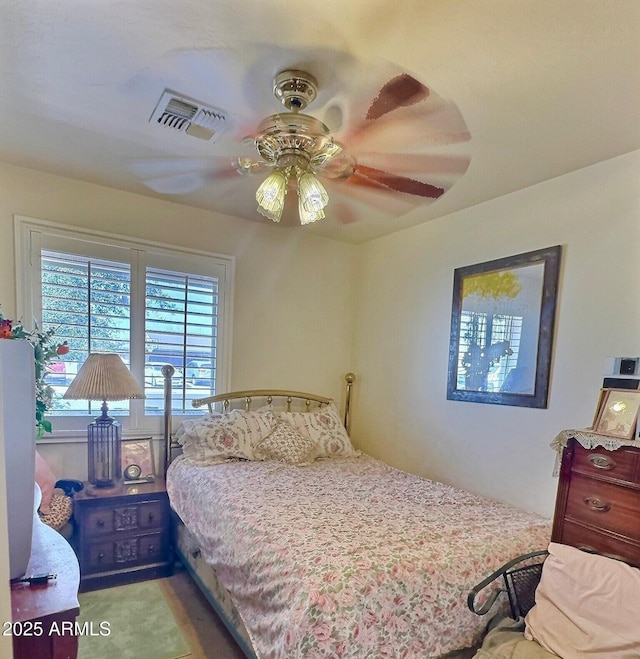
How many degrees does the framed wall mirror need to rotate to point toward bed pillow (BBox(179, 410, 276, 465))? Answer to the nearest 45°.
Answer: approximately 45° to its right

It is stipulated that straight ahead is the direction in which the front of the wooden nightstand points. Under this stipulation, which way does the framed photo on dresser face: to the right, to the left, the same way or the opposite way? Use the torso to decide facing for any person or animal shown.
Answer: to the right

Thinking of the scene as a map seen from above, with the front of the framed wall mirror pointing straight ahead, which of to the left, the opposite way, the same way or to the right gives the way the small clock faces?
to the left

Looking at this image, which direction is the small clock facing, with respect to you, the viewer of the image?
facing the viewer

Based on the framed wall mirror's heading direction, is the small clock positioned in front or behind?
in front

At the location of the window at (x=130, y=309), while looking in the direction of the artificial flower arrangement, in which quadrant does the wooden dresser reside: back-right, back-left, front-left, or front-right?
front-left

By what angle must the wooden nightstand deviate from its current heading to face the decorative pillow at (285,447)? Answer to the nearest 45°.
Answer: approximately 90° to its left

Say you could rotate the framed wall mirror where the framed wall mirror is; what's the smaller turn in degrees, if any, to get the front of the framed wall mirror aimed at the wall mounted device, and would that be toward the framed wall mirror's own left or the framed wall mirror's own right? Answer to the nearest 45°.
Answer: approximately 90° to the framed wall mirror's own left

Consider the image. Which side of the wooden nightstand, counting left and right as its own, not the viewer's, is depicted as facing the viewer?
front

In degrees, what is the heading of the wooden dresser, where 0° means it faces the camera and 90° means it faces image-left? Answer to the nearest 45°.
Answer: approximately 45°

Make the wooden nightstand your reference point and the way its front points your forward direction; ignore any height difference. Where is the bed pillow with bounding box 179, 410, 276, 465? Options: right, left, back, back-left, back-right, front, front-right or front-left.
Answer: left

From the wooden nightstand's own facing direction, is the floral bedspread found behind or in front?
in front

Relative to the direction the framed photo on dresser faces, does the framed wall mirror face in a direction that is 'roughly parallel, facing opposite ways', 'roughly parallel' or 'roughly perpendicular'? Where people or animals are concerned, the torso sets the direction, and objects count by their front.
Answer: roughly parallel

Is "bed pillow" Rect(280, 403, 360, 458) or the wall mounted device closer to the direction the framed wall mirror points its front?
the bed pillow

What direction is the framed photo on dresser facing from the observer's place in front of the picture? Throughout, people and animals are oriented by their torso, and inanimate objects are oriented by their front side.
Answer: facing the viewer and to the left of the viewer

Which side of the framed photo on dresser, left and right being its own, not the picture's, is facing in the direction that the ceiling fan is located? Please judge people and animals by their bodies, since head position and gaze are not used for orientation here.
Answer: front
